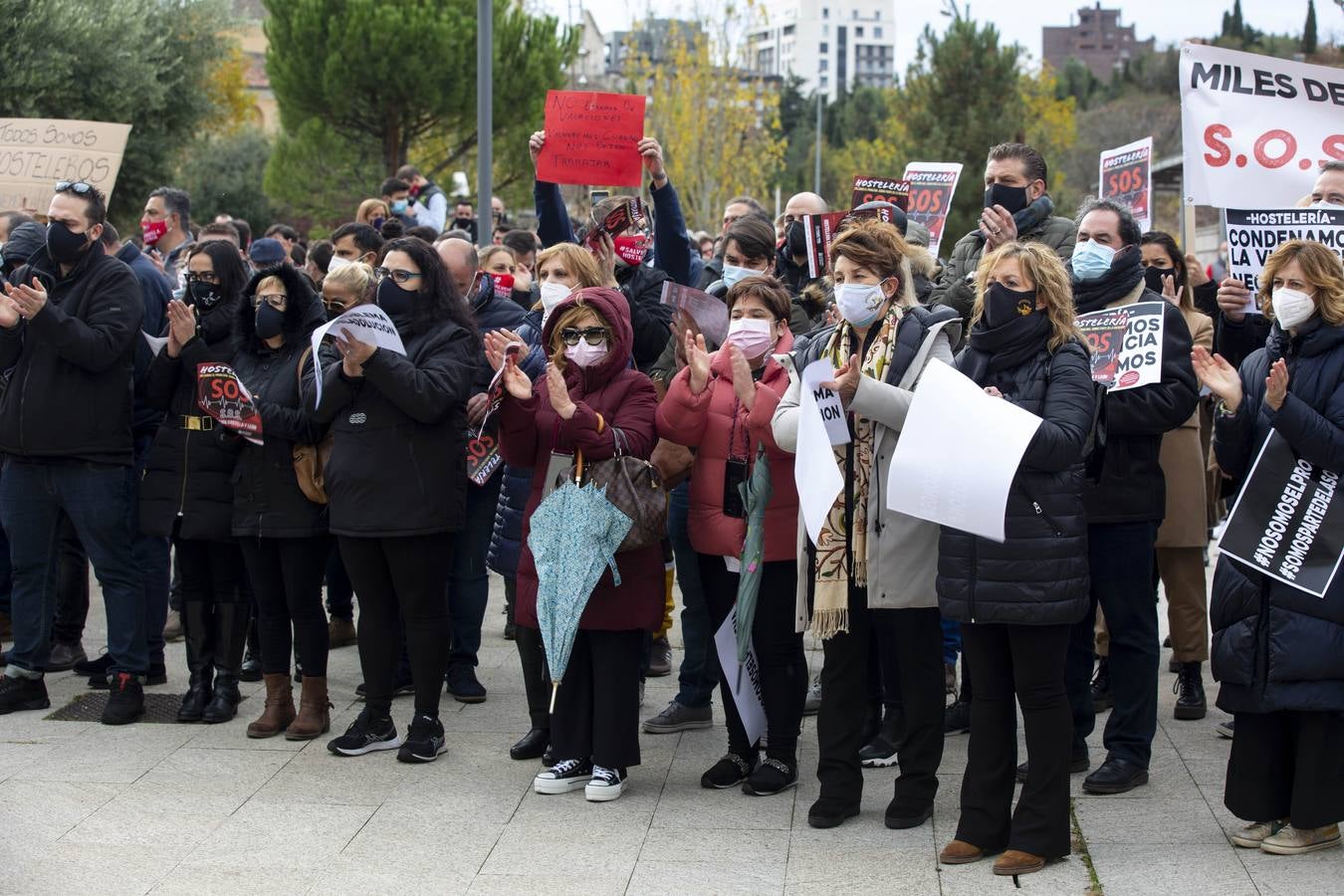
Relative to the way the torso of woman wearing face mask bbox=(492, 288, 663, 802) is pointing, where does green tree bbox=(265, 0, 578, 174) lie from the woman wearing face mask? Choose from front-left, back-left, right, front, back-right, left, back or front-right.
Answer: back-right

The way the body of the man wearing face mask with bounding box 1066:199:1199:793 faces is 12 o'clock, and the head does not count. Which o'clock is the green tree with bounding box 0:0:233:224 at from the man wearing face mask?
The green tree is roughly at 3 o'clock from the man wearing face mask.

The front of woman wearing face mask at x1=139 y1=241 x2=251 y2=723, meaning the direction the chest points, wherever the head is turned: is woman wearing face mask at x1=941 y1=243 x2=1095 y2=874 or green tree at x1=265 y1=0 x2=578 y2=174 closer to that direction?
the woman wearing face mask

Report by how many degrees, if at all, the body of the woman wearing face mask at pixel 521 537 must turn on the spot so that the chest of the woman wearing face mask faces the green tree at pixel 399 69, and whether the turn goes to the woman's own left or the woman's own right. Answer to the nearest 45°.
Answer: approximately 135° to the woman's own right

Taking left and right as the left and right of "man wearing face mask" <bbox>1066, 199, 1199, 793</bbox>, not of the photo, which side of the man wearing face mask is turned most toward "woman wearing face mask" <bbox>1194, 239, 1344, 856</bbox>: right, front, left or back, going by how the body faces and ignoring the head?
left

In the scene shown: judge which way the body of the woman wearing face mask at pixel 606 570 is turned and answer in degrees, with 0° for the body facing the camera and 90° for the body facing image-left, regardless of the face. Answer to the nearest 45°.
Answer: approximately 45°

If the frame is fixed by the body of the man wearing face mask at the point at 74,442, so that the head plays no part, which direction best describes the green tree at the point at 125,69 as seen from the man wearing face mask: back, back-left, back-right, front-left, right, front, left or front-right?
back-right
